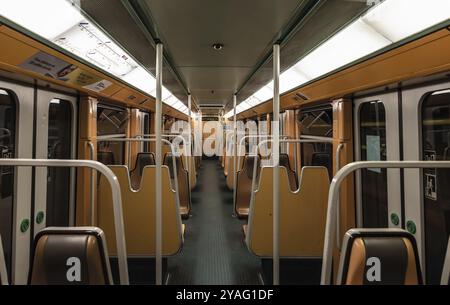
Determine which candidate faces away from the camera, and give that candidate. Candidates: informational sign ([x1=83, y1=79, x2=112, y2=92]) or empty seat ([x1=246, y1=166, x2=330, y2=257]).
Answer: the empty seat

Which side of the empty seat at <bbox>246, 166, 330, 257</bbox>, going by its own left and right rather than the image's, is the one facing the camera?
back

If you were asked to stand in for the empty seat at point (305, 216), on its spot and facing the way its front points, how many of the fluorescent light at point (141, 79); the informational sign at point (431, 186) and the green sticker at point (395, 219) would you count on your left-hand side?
1

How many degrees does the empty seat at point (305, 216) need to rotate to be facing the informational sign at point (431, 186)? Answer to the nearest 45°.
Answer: approximately 135° to its right

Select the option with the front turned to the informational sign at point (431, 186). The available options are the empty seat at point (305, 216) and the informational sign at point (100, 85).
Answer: the informational sign at point (100, 85)

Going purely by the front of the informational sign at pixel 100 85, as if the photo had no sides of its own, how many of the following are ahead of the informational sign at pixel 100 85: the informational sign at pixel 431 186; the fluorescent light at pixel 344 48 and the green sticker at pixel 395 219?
3

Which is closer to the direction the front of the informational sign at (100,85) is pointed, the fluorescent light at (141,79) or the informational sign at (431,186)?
the informational sign

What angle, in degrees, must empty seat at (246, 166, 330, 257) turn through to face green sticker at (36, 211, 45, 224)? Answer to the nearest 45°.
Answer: approximately 135° to its left

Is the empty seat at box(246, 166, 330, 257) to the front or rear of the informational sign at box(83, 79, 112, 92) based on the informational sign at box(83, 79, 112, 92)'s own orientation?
to the front

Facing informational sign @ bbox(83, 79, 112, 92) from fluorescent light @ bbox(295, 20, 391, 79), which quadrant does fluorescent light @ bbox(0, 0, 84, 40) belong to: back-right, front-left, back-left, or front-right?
front-left

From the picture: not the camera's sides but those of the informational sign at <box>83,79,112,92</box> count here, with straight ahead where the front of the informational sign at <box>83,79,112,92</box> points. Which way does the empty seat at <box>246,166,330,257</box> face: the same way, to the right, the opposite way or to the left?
to the left

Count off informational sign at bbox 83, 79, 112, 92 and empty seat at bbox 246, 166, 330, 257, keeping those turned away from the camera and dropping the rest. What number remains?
1

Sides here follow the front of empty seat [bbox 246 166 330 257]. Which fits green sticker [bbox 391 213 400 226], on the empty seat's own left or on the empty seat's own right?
on the empty seat's own right

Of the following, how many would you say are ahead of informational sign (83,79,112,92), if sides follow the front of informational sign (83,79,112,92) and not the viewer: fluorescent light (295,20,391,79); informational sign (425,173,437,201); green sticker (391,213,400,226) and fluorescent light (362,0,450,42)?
4

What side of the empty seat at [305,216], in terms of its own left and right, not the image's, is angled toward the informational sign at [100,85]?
left

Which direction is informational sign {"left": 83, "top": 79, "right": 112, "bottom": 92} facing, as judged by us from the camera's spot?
facing the viewer and to the right of the viewer

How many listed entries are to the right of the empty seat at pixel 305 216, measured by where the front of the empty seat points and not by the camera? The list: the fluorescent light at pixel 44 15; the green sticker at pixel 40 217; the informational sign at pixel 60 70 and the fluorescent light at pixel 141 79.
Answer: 0
